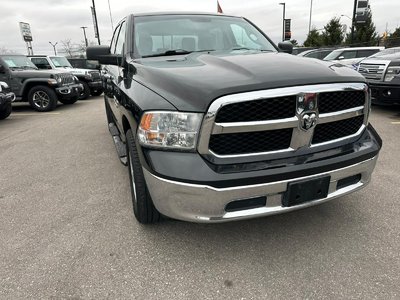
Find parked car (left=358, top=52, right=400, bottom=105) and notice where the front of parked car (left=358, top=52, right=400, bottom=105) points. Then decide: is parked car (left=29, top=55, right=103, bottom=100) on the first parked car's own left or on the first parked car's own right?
on the first parked car's own right

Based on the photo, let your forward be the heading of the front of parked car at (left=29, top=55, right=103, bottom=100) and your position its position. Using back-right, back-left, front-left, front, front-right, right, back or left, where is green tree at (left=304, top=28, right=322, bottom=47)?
left

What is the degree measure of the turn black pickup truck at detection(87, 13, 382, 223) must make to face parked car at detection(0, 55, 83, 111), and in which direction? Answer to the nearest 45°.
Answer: approximately 180°

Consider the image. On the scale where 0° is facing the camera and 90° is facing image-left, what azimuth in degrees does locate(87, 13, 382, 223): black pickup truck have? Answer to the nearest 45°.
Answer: approximately 315°

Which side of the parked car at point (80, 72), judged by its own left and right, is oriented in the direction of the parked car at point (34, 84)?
right

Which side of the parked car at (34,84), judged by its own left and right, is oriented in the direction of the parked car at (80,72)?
left

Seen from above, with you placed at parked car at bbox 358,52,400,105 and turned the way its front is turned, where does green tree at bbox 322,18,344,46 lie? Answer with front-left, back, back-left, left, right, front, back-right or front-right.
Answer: back-right

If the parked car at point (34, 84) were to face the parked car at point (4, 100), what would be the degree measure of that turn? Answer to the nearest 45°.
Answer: approximately 45° to its right

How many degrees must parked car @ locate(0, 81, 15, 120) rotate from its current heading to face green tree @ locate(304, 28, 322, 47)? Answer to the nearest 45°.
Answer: approximately 90° to its left

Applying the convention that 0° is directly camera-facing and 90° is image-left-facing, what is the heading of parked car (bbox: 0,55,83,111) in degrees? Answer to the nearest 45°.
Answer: approximately 315°
